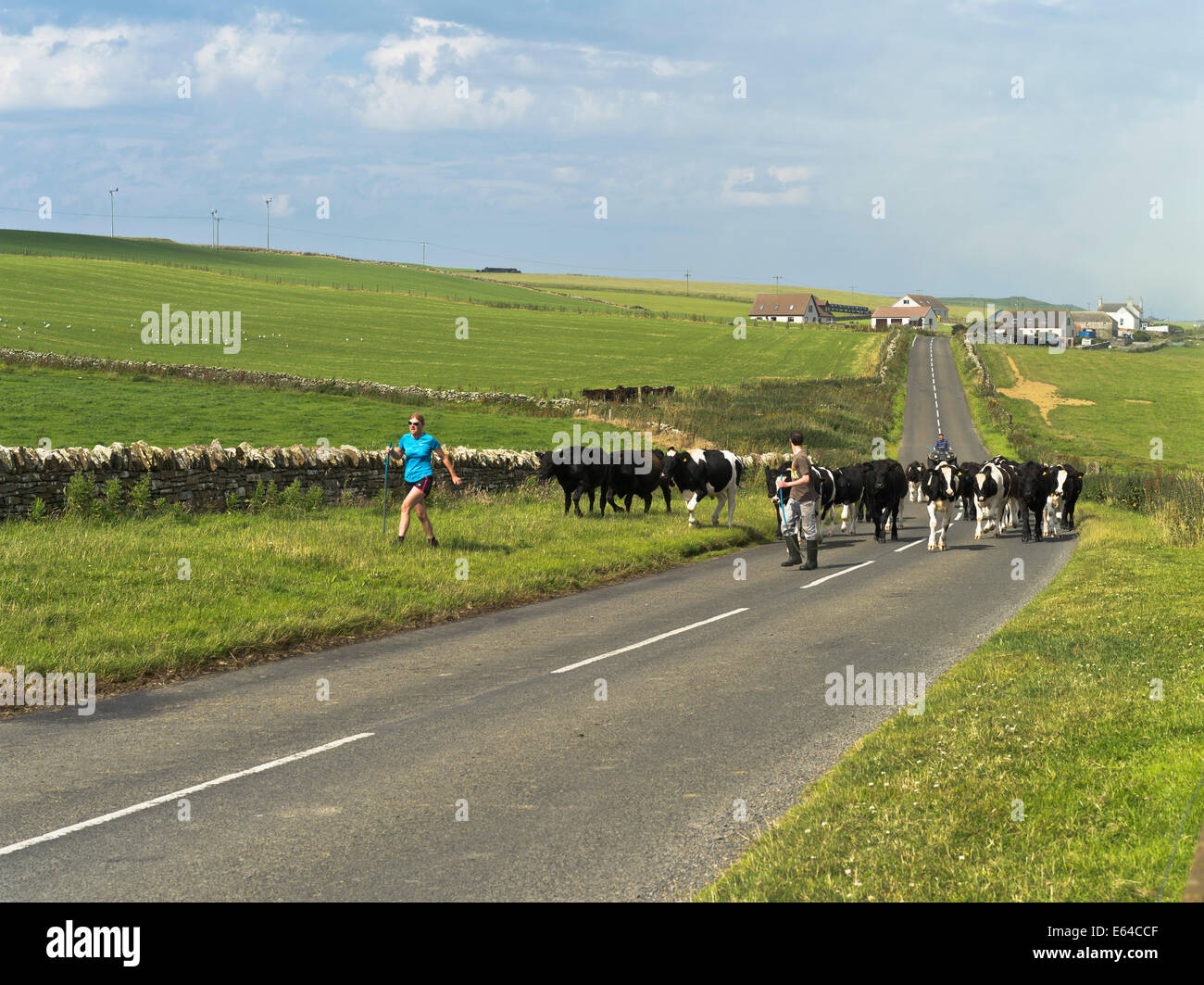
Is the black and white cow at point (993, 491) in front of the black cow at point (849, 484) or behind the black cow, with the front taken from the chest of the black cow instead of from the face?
behind

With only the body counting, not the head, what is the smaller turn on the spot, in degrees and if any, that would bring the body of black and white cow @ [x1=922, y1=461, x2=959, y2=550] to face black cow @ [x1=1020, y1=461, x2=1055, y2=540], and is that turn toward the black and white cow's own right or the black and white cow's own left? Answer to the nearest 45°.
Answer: approximately 135° to the black and white cow's own left

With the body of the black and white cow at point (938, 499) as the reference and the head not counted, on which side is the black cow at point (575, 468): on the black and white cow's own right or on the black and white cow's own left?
on the black and white cow's own right

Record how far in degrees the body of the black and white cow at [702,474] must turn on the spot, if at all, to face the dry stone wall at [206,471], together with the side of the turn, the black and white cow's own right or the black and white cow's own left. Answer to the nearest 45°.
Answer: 0° — it already faces it
